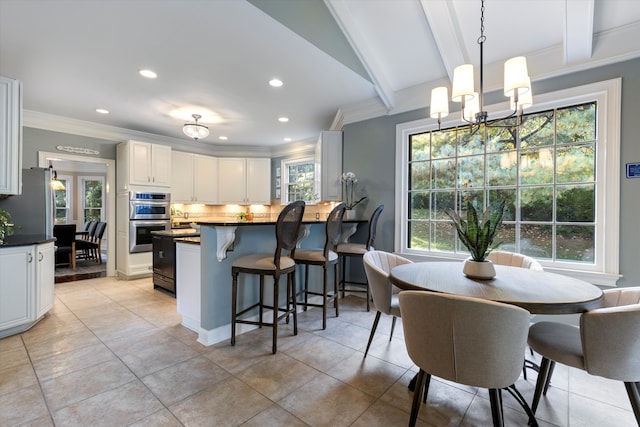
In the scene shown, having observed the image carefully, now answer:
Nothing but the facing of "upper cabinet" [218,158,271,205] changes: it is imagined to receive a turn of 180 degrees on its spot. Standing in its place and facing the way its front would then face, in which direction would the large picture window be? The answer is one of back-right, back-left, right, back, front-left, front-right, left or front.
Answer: back-right

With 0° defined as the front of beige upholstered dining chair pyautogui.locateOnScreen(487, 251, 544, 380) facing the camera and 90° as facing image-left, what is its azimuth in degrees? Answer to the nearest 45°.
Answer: approximately 45°

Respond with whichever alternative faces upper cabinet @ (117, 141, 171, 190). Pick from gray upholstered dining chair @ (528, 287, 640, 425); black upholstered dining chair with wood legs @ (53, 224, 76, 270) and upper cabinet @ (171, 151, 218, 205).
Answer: the gray upholstered dining chair

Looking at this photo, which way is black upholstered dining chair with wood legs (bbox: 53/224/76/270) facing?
away from the camera

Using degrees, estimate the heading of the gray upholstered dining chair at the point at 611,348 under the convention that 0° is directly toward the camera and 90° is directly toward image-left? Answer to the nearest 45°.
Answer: approximately 90°

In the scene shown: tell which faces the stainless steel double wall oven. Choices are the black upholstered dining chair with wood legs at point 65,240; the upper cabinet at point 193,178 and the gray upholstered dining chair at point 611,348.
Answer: the gray upholstered dining chair

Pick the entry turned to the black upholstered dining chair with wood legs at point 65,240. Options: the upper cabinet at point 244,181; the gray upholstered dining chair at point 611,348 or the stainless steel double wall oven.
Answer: the gray upholstered dining chair

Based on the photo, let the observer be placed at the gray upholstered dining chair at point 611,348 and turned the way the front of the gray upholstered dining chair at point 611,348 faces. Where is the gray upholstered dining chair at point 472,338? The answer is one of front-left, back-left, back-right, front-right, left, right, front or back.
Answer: front-left

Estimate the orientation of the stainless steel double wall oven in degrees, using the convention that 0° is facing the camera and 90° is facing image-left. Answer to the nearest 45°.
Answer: approximately 0°

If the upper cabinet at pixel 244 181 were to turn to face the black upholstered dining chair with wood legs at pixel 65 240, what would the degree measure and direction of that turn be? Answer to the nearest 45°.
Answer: approximately 90° to its right

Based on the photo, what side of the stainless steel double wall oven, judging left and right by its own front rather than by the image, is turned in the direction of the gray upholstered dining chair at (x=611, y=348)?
front

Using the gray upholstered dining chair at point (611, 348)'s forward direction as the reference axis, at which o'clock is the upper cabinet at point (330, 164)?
The upper cabinet is roughly at 1 o'clock from the gray upholstered dining chair.
